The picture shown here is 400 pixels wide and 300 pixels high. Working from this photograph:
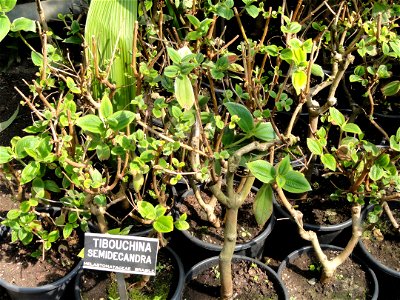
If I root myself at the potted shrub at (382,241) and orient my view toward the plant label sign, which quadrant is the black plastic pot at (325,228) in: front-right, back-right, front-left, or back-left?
front-right

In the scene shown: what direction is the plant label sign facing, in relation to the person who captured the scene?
facing the viewer

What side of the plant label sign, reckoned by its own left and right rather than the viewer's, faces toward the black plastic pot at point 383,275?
left

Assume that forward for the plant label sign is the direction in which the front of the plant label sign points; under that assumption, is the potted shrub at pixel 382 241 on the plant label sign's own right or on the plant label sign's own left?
on the plant label sign's own left

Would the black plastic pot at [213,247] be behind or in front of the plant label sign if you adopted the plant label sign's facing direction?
behind

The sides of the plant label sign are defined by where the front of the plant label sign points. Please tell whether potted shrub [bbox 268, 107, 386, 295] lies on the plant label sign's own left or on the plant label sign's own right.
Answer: on the plant label sign's own left
